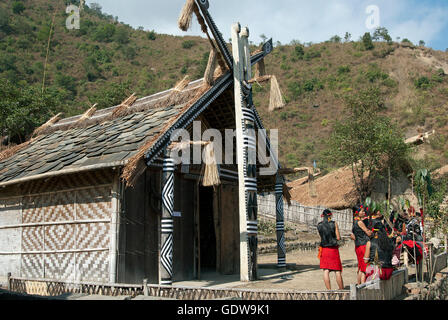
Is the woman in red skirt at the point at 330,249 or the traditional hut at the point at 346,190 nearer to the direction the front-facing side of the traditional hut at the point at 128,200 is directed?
the woman in red skirt

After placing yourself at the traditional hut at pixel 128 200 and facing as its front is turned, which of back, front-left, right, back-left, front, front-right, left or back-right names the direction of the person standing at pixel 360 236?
front

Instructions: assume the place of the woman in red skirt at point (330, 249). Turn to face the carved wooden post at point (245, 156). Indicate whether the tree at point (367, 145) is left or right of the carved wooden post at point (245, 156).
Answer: right

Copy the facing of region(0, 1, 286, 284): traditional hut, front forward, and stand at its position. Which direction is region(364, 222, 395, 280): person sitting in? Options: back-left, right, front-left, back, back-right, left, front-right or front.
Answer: front

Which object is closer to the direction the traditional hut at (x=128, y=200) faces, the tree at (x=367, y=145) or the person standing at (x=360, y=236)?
the person standing

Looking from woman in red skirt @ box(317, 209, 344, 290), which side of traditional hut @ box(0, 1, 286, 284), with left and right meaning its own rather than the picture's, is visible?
front

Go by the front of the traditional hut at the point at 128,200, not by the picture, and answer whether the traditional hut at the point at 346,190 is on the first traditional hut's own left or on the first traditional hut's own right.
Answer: on the first traditional hut's own left

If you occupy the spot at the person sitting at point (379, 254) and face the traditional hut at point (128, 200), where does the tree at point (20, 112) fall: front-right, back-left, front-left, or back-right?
front-right

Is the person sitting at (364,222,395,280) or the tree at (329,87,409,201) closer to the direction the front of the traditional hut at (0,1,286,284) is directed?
the person sitting

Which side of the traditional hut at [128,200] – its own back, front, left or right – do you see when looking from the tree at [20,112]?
back

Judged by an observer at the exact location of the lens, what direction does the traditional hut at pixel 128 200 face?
facing the viewer and to the right of the viewer

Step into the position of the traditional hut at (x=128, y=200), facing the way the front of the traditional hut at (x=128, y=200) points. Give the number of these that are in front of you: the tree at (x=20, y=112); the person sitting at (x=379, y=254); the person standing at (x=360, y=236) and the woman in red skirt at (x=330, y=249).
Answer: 3

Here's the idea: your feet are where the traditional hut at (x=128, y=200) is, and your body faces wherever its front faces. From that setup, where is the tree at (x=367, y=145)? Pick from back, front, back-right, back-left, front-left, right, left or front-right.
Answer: left
